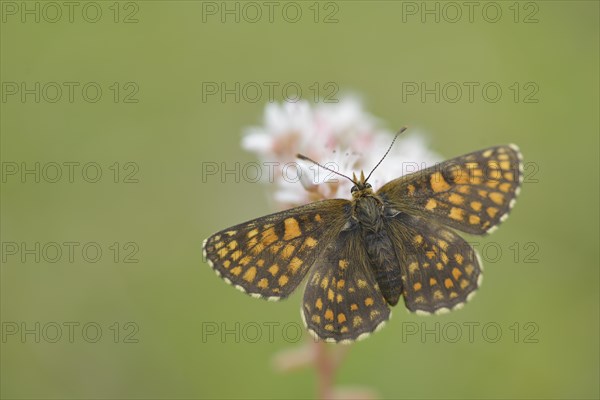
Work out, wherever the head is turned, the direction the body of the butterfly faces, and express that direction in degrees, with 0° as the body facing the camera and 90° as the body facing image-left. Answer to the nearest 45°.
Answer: approximately 180°
